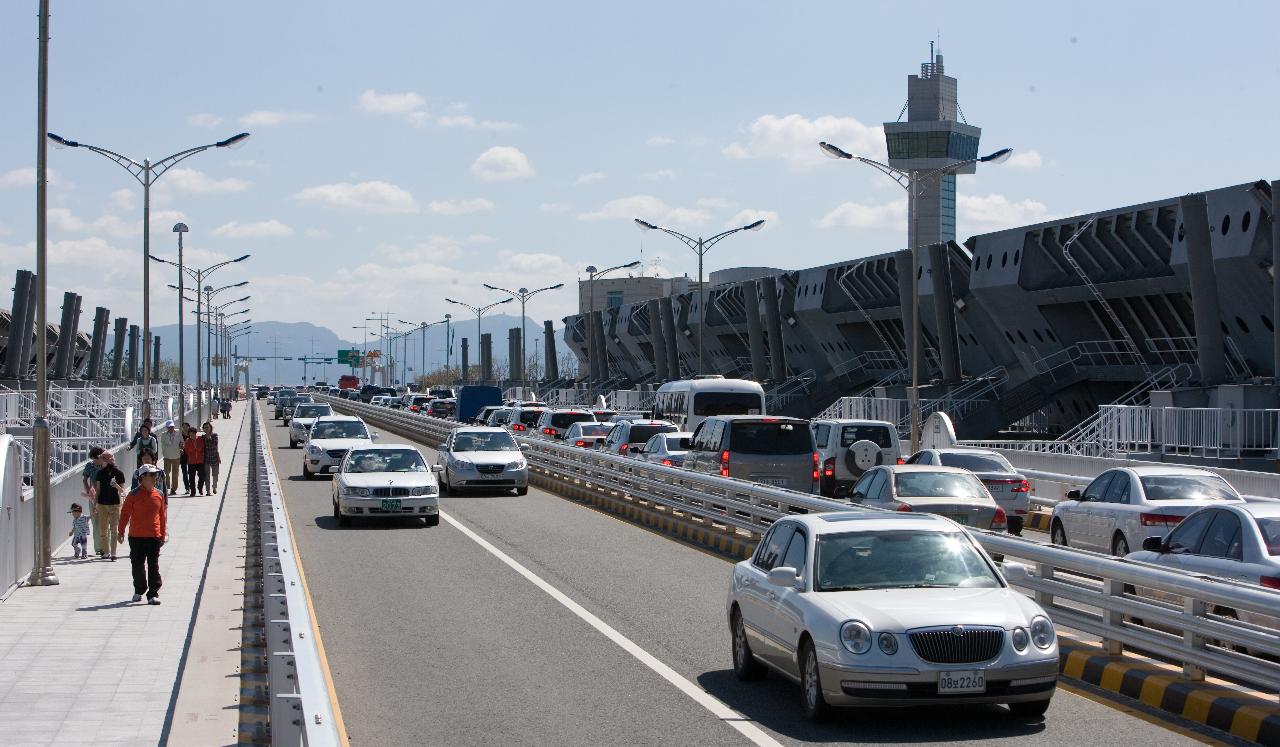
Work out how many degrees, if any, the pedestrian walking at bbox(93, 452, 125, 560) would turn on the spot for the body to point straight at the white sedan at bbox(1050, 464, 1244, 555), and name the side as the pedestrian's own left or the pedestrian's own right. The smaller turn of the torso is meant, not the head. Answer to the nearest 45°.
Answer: approximately 45° to the pedestrian's own left

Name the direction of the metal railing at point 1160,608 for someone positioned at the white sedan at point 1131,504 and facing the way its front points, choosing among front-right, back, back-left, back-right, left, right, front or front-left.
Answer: back-left

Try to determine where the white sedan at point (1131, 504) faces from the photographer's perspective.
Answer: facing away from the viewer and to the left of the viewer

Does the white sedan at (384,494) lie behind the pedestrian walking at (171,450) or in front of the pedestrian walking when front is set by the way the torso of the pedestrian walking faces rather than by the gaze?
in front

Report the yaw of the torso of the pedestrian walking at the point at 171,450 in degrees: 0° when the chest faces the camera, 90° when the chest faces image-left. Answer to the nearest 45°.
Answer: approximately 0°

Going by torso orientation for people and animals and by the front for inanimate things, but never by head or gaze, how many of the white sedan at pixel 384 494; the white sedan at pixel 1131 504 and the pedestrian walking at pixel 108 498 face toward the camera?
2

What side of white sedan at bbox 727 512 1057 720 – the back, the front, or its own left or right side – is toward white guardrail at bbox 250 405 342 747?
right

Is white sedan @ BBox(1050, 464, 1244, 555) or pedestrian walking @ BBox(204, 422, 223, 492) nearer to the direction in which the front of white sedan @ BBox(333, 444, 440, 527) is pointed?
the white sedan

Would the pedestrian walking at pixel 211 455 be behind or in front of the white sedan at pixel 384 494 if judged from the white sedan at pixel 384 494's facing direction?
behind
